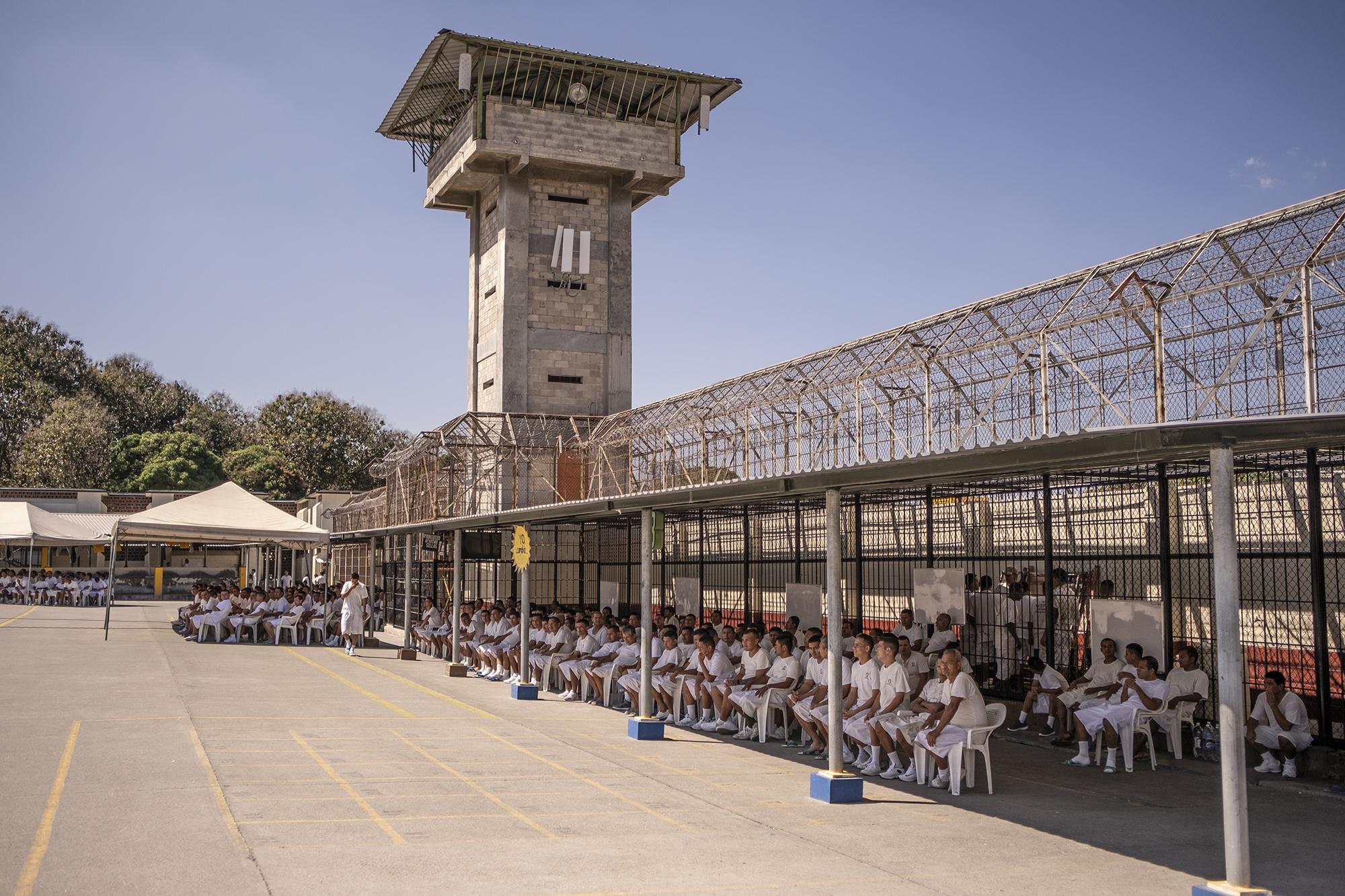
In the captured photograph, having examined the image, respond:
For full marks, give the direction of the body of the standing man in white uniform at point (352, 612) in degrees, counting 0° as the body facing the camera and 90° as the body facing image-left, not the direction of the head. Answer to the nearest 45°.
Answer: approximately 0°

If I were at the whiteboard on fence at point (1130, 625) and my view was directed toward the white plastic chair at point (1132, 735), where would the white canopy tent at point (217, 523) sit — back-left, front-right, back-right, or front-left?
back-right

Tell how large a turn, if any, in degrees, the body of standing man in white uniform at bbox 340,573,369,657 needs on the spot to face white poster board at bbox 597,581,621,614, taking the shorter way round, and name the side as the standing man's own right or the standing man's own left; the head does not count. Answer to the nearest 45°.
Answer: approximately 45° to the standing man's own left

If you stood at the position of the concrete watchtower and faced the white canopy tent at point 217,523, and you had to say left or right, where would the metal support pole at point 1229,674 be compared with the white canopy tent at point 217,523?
left

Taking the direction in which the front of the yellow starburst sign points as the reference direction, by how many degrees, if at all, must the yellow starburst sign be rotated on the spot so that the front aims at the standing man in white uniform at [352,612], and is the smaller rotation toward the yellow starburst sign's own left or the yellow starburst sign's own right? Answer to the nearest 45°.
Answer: approximately 135° to the yellow starburst sign's own right

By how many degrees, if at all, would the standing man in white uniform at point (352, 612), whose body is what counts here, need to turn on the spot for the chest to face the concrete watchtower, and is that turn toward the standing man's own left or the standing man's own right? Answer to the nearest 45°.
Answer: approximately 135° to the standing man's own left

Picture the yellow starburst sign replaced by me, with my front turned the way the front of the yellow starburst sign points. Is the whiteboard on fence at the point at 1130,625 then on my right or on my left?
on my left

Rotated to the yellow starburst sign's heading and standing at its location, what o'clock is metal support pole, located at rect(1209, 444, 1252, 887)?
The metal support pole is roughly at 10 o'clock from the yellow starburst sign.

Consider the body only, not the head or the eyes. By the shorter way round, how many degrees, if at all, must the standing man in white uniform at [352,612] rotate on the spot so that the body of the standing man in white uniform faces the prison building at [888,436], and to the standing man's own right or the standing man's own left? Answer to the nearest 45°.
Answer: approximately 45° to the standing man's own left

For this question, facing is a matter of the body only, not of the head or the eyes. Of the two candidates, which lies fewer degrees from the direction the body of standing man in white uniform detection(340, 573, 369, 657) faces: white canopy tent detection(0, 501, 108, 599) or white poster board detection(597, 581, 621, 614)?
the white poster board

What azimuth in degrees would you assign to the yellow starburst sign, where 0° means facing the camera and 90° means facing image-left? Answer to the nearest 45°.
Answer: approximately 45°
